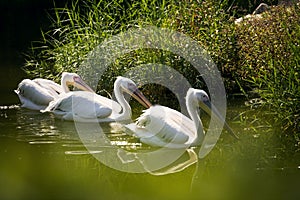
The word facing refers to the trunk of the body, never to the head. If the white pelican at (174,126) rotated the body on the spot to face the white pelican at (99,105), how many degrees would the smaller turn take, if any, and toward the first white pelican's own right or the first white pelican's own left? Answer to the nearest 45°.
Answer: approximately 135° to the first white pelican's own left

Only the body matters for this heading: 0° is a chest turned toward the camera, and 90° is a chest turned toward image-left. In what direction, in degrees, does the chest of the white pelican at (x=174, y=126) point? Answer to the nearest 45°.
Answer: approximately 270°

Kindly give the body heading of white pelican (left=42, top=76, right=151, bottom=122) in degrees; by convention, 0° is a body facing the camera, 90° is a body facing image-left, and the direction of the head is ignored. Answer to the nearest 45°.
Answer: approximately 270°

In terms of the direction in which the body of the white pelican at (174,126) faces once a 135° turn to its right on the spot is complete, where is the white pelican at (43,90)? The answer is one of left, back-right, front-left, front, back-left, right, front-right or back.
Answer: right

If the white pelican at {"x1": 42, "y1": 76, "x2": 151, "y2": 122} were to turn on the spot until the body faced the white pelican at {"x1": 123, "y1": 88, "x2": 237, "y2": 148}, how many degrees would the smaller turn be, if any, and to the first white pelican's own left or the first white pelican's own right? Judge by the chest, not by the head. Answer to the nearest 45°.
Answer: approximately 45° to the first white pelican's own right

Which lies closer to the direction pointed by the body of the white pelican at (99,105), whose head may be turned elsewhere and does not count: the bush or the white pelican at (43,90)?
the bush

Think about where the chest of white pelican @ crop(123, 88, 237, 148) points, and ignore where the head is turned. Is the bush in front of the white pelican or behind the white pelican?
in front

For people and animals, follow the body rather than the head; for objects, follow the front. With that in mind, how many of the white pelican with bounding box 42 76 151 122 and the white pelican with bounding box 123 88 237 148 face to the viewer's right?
2

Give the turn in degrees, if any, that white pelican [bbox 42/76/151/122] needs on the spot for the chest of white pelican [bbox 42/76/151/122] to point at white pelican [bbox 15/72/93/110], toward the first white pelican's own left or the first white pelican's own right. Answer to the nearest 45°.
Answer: approximately 135° to the first white pelican's own left
